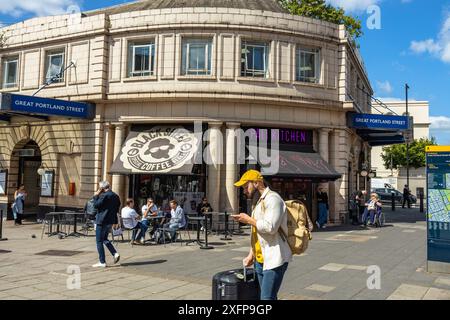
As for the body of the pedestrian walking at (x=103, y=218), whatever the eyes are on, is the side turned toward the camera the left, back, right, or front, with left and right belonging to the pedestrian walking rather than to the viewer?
left

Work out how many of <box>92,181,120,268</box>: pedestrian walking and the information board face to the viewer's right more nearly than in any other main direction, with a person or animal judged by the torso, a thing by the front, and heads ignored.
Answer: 0

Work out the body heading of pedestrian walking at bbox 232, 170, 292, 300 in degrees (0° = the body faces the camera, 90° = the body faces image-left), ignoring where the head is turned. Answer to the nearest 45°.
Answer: approximately 90°

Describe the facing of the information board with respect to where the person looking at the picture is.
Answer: facing the viewer

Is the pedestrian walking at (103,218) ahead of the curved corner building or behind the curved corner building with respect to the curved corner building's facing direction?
ahead

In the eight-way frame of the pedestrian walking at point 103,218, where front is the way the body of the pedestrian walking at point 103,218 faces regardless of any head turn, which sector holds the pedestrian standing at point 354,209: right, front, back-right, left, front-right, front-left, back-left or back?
back-right

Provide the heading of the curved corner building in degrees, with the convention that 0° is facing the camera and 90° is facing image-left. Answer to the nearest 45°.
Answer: approximately 0°

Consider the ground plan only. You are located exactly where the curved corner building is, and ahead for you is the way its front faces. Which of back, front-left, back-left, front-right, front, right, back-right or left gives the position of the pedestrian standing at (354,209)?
left

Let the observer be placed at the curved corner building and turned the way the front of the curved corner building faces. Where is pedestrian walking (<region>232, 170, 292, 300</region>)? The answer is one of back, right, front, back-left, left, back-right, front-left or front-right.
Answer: front

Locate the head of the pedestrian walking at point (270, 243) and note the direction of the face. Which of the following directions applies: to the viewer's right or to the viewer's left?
to the viewer's left

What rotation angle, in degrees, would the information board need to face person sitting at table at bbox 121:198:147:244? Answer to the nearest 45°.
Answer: approximately 90° to its right
